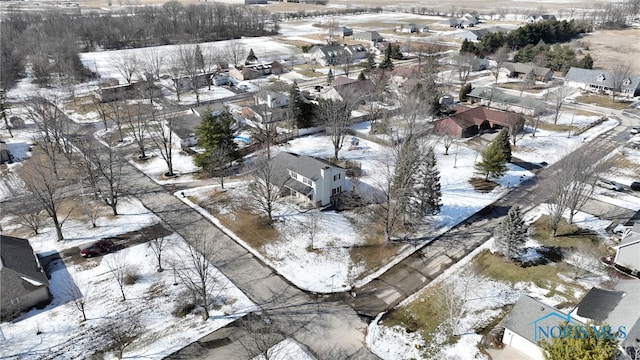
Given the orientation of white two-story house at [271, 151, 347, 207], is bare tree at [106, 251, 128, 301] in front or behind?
in front

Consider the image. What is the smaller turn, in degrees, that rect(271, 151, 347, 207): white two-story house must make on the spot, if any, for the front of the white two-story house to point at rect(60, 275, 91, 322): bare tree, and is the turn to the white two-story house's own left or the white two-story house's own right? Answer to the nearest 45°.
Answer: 0° — it already faces it

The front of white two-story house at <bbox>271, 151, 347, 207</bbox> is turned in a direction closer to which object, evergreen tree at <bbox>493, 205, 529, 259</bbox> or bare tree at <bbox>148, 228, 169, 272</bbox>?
the bare tree

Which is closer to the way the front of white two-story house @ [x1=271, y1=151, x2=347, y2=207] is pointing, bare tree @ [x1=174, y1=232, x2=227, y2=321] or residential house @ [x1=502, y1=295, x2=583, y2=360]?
the bare tree

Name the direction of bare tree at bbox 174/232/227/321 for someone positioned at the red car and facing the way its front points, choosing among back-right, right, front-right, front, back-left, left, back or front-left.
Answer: left

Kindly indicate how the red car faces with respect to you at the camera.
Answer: facing the viewer and to the left of the viewer

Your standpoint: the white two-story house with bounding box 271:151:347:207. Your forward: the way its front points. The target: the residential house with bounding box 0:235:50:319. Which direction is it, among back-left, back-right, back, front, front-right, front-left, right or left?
front

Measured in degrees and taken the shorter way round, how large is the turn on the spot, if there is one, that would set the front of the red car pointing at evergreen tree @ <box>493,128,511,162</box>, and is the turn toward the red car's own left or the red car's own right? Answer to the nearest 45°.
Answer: approximately 135° to the red car's own left

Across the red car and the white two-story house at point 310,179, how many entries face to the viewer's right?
0

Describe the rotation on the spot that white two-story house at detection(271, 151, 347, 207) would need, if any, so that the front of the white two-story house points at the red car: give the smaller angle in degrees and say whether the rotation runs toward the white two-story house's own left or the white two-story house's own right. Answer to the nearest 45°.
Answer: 0° — it already faces it

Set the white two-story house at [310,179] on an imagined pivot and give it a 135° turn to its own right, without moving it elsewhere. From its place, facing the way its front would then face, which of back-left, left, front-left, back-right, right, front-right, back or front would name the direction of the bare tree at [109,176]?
left

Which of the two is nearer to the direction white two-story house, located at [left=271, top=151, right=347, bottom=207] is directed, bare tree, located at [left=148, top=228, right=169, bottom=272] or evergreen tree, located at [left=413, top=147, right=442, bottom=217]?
the bare tree

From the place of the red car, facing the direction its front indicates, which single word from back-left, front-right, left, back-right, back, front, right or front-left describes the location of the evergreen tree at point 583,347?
left
